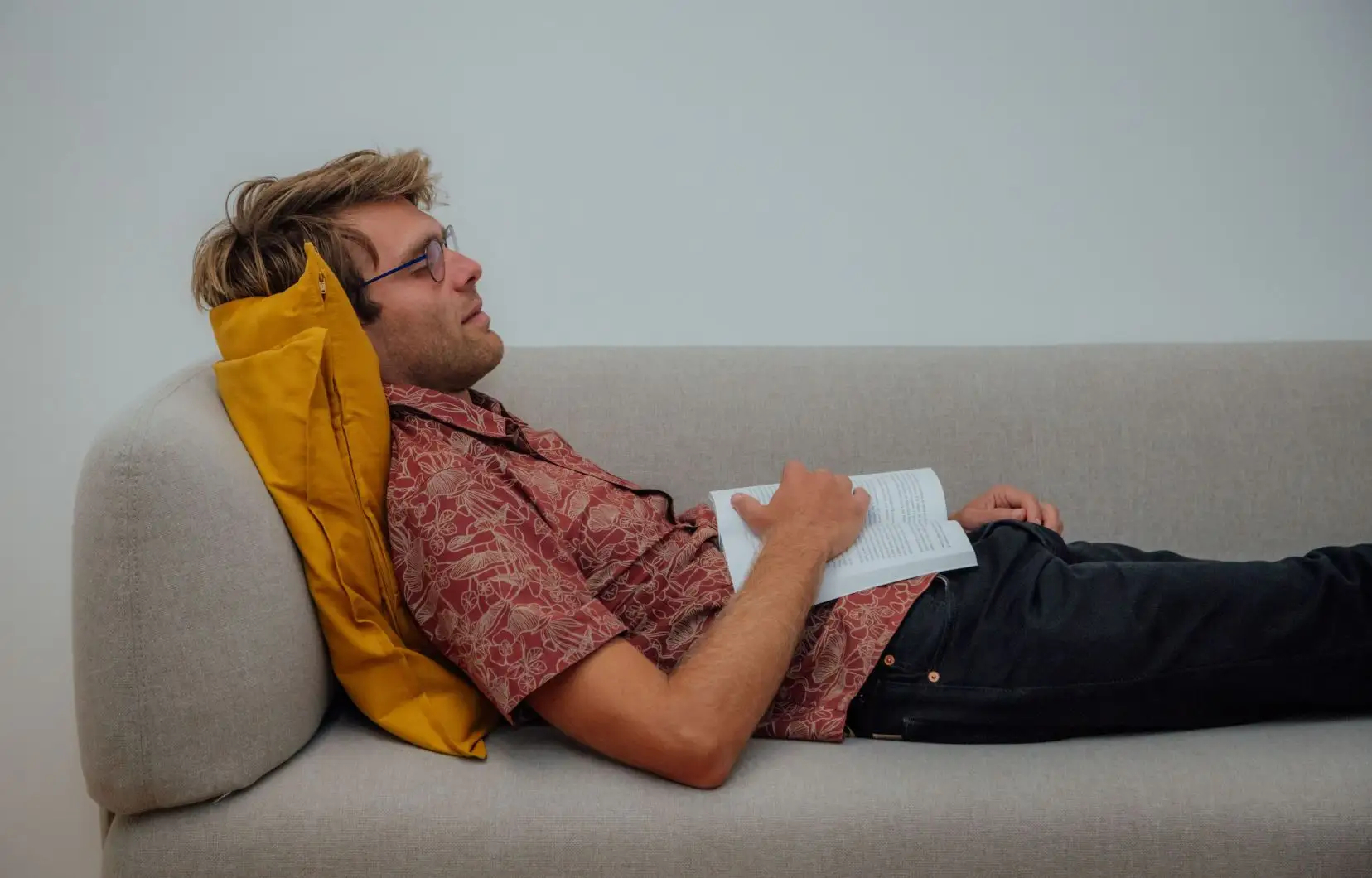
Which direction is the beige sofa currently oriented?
toward the camera
